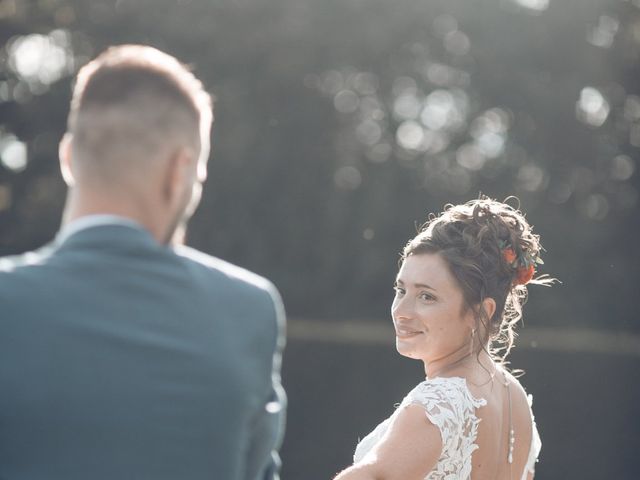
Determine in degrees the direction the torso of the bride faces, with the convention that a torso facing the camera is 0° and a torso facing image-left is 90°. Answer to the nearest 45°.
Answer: approximately 135°

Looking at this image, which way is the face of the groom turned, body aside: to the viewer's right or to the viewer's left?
to the viewer's right

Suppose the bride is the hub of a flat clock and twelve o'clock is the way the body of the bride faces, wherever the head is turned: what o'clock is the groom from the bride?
The groom is roughly at 8 o'clock from the bride.

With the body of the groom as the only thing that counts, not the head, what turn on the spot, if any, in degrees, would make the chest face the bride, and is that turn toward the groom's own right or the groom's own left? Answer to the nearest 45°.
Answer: approximately 45° to the groom's own right

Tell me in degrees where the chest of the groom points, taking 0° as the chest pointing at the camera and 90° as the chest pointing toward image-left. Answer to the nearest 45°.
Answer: approximately 180°
